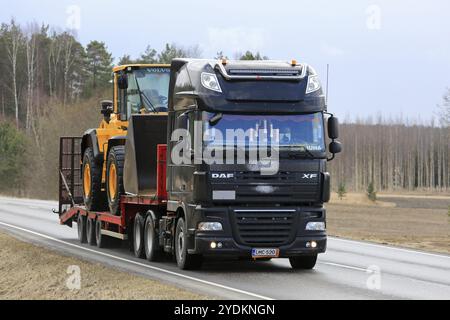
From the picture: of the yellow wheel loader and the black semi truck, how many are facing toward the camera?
2

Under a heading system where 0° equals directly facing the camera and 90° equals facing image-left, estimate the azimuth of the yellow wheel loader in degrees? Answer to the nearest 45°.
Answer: approximately 0°

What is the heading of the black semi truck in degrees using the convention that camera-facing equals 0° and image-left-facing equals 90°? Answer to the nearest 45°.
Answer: approximately 0°
